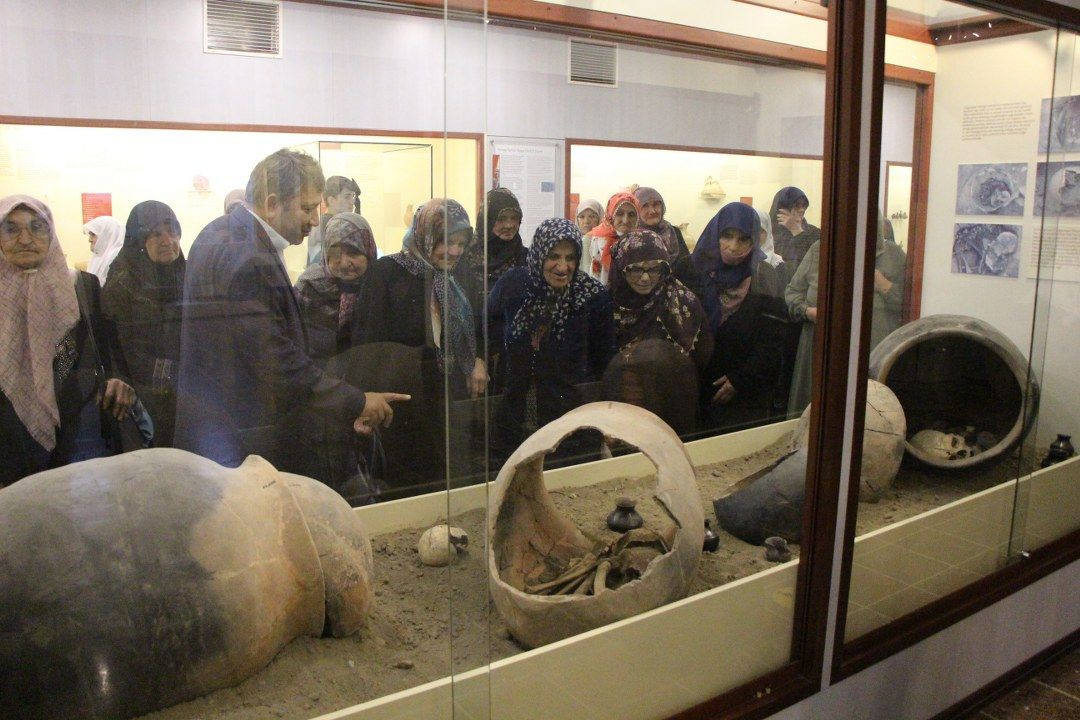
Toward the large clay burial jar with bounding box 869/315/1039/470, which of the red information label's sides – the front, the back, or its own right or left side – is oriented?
left

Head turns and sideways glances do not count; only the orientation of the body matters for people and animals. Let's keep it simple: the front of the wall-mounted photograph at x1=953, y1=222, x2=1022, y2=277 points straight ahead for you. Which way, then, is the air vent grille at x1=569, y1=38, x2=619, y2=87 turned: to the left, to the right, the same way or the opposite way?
to the left

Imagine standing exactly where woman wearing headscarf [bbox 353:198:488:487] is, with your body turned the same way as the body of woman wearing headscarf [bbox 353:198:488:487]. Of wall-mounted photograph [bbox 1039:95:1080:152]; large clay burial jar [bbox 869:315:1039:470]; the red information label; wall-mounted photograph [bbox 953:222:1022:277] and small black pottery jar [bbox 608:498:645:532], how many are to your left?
4

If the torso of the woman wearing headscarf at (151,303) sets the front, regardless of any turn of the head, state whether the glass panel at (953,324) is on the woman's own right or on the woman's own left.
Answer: on the woman's own left

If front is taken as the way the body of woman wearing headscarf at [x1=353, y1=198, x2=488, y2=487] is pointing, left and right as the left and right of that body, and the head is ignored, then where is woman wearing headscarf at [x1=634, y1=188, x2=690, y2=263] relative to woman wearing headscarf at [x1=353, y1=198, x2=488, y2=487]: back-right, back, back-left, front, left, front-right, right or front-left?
left

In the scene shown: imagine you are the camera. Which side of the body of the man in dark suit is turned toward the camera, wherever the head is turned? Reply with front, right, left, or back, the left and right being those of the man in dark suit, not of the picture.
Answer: right

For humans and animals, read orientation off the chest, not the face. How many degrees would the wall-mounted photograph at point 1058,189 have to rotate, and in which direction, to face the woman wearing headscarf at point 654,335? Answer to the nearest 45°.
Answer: approximately 45° to its right

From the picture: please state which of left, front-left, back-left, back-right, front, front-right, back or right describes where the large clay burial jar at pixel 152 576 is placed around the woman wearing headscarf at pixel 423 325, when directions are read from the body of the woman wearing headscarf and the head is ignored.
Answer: right

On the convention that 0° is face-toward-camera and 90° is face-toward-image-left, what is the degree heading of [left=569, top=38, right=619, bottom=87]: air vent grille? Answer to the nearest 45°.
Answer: approximately 315°

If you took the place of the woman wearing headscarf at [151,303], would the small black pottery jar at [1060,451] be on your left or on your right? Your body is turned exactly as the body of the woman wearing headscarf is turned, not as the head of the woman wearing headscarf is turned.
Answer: on your left
